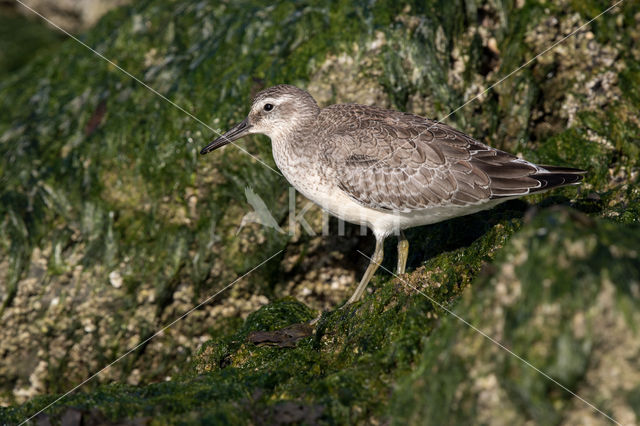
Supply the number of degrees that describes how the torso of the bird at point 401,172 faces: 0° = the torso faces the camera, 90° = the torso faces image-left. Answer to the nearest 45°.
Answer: approximately 90°
